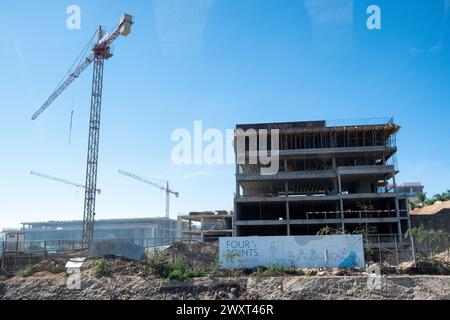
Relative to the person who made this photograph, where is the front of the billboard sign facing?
facing the viewer

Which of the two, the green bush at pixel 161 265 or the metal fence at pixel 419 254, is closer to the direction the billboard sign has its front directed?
the green bush

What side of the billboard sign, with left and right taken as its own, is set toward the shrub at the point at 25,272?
right

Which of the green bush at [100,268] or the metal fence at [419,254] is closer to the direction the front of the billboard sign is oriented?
the green bush

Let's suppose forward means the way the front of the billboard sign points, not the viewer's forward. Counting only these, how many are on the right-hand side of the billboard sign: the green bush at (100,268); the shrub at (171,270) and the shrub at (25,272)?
3

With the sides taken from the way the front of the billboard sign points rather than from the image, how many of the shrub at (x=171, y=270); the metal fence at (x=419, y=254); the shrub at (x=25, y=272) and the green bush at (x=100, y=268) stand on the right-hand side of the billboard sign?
3

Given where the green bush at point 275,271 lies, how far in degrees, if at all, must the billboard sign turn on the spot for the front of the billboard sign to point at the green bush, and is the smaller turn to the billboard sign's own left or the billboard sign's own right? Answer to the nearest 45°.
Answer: approximately 45° to the billboard sign's own right

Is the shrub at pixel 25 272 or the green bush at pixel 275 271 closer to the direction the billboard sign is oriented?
the green bush

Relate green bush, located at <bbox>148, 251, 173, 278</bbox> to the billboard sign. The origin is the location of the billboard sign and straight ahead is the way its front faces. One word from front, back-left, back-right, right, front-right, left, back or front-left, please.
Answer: right

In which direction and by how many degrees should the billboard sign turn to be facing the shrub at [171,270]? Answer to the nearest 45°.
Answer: approximately 90° to its right

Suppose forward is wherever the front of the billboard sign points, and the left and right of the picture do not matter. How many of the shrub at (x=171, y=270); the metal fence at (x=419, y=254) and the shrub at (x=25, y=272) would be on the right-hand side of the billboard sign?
2

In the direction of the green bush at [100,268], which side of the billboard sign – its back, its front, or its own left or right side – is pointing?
right

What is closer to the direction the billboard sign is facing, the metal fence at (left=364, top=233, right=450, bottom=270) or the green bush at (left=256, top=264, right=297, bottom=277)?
the green bush

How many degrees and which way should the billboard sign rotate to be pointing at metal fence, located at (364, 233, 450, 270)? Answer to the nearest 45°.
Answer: approximately 90° to its left

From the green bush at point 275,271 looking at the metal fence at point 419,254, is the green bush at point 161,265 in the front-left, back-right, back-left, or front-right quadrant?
back-left
